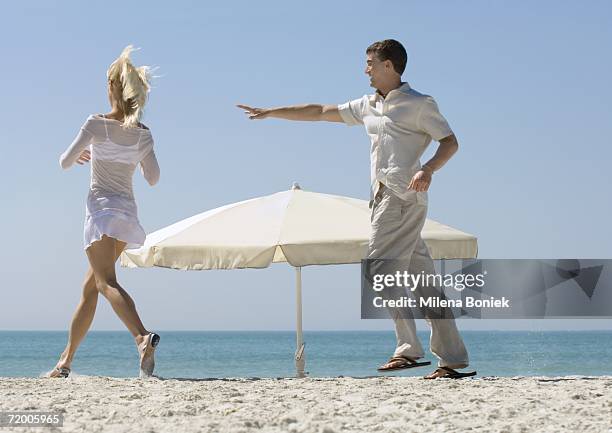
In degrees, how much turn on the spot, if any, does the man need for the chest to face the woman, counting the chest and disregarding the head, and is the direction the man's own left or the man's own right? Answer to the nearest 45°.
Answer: approximately 45° to the man's own right

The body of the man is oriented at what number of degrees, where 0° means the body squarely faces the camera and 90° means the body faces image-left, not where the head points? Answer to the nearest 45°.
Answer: approximately 45°

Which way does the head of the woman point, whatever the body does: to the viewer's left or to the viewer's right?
to the viewer's left

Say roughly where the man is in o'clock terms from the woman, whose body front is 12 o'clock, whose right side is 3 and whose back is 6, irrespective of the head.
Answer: The man is roughly at 5 o'clock from the woman.

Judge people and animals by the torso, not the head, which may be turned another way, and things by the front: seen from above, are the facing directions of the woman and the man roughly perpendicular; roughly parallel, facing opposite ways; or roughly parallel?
roughly perpendicular

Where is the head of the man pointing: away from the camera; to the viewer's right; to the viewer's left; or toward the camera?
to the viewer's left

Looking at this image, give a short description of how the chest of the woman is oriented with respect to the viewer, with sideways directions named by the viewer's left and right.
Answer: facing away from the viewer and to the left of the viewer
